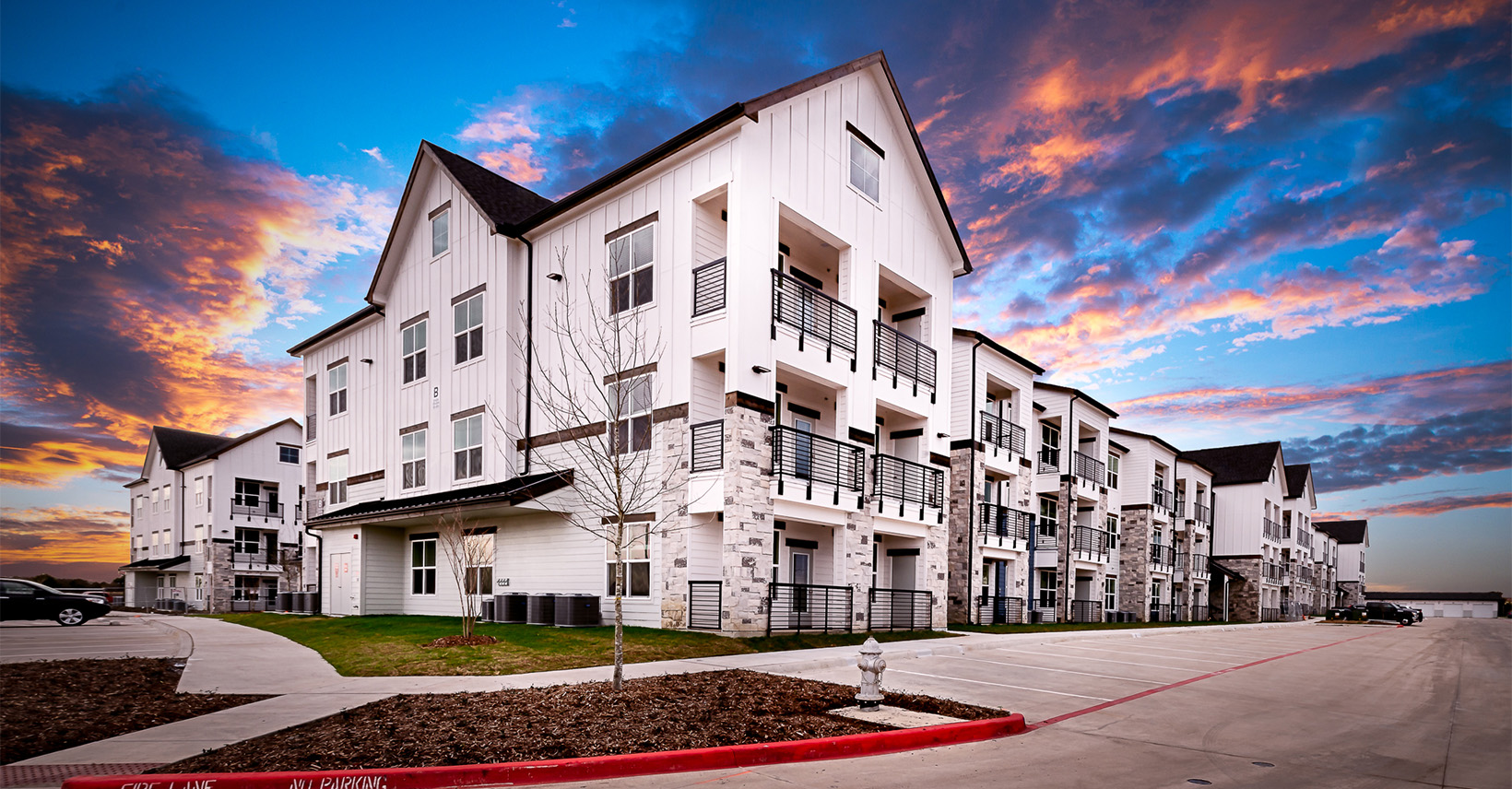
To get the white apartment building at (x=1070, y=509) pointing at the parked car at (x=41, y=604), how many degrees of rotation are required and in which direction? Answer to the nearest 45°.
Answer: approximately 90° to its right

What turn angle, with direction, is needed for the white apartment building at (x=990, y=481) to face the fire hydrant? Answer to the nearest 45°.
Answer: approximately 45° to its right

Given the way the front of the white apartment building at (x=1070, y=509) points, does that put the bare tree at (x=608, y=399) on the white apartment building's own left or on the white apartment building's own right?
on the white apartment building's own right

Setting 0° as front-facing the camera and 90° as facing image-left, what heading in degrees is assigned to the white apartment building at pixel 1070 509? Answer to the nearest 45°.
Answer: approximately 315°

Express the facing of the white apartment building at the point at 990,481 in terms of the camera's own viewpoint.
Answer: facing the viewer and to the right of the viewer

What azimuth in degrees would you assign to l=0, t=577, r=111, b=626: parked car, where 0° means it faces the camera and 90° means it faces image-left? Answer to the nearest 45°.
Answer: approximately 270°

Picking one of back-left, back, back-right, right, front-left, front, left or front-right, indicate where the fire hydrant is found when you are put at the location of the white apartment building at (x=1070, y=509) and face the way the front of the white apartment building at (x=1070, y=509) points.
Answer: front-right

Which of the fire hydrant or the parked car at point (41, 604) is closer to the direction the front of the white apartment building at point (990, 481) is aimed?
the fire hydrant
